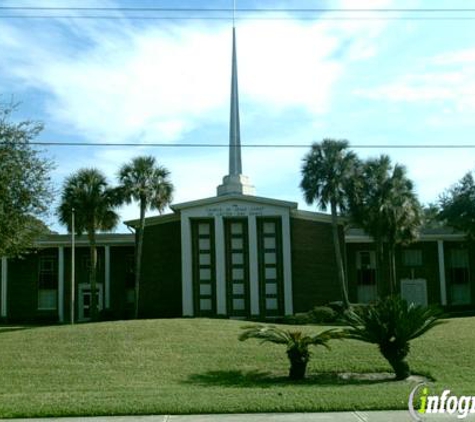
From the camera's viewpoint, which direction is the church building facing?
toward the camera

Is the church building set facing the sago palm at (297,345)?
yes

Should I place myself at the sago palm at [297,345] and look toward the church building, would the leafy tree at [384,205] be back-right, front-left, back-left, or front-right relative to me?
front-right

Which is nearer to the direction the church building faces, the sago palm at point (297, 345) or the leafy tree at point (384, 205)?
the sago palm

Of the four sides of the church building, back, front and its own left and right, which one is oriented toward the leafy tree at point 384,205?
left

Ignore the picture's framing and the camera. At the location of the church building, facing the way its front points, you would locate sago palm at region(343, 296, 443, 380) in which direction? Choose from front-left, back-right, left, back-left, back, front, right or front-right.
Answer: front

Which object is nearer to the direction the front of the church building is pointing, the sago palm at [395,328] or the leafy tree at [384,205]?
the sago palm
